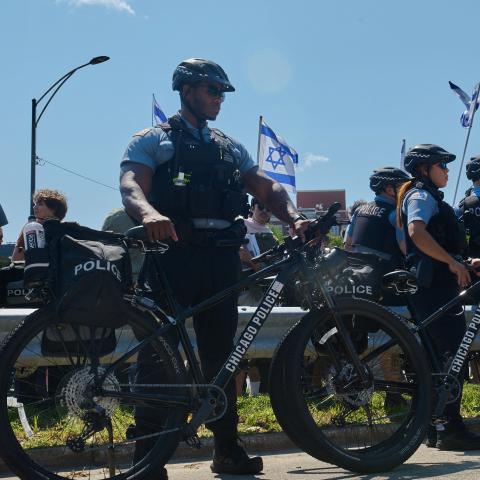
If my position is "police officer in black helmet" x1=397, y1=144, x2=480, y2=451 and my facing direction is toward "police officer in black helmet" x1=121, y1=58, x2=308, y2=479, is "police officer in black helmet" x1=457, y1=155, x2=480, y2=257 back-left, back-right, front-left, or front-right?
back-right

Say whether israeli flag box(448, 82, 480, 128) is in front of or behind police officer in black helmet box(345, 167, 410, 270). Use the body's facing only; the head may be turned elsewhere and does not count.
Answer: in front

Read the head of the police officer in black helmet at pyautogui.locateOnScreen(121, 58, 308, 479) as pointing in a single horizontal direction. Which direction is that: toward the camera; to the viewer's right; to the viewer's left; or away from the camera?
to the viewer's right

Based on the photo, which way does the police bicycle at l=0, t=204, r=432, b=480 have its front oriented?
to the viewer's right

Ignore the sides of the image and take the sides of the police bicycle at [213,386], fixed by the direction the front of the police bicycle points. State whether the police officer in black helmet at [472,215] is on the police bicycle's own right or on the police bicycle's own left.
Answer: on the police bicycle's own left

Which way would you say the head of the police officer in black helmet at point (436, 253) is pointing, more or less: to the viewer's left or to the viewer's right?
to the viewer's right

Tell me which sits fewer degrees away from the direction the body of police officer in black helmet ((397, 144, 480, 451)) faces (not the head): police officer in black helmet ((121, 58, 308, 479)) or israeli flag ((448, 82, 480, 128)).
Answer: the israeli flag

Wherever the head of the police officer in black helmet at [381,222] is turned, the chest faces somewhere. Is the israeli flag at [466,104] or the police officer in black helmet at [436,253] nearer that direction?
the israeli flag

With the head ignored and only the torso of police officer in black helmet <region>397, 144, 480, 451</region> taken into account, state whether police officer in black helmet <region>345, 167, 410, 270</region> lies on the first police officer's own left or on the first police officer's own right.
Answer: on the first police officer's own left

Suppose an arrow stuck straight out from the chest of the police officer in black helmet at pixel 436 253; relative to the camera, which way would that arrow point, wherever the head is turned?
to the viewer's right

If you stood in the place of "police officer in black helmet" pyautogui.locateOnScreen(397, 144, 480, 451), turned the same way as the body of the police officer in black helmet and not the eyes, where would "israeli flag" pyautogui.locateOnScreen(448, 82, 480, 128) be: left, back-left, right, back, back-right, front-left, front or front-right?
left

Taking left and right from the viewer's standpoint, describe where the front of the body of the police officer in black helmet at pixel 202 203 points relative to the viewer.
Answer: facing the viewer and to the right of the viewer

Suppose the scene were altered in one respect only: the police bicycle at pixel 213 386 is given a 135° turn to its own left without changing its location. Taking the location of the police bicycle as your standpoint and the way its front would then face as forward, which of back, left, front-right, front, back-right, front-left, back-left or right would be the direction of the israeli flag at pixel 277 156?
front-right

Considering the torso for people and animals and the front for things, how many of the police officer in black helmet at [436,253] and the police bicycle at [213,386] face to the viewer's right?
2
